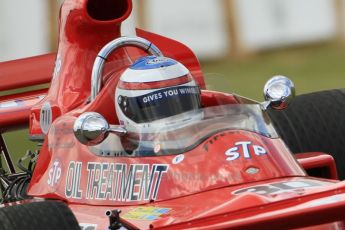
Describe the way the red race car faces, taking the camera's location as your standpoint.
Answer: facing the viewer and to the right of the viewer
